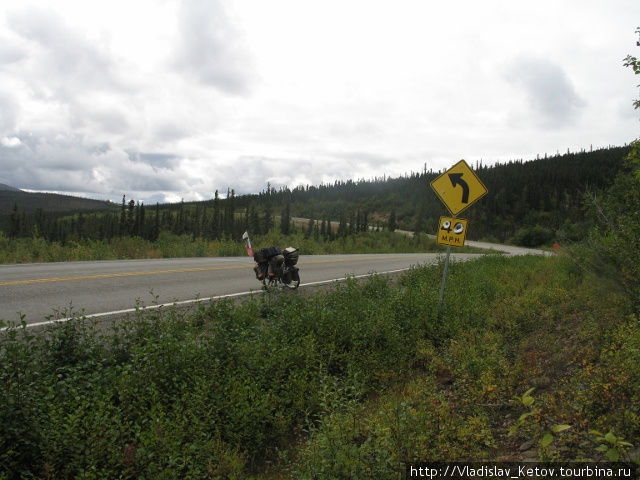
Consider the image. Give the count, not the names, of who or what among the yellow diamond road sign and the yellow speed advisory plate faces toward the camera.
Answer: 2

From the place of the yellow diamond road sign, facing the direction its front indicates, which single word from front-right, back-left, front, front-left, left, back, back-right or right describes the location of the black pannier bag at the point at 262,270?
right

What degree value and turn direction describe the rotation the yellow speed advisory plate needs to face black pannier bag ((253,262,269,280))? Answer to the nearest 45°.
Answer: approximately 90° to its right

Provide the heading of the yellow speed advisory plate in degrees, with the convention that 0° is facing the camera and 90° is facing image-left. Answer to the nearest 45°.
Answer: approximately 0°
